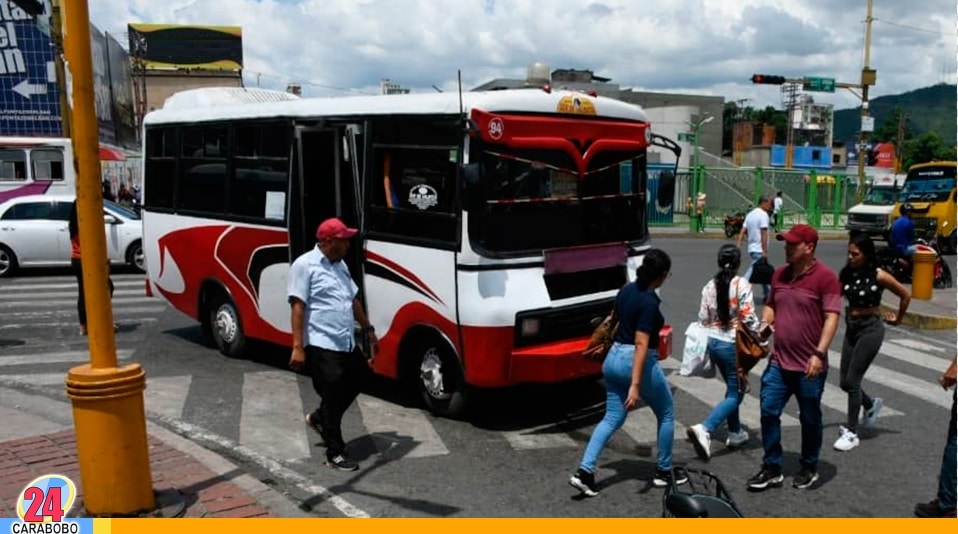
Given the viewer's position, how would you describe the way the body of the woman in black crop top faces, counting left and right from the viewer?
facing the viewer and to the left of the viewer

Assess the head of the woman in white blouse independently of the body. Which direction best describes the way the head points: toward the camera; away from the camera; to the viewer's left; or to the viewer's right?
away from the camera

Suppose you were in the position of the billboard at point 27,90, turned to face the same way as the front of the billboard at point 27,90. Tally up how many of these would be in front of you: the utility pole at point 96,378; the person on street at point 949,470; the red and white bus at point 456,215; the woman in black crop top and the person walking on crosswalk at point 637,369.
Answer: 5

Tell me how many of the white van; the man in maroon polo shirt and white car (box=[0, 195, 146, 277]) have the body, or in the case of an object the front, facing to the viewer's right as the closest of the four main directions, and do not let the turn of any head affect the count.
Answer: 1

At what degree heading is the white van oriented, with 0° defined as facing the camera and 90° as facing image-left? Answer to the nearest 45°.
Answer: approximately 45°

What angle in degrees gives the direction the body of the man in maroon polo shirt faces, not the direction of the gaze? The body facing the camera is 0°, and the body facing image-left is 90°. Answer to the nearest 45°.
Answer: approximately 45°

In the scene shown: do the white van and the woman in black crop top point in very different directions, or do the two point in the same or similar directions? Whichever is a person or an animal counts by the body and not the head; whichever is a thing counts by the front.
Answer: same or similar directions

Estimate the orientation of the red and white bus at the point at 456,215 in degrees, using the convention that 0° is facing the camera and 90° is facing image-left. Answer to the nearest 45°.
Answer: approximately 315°

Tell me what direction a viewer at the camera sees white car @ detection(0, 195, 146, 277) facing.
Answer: facing to the right of the viewer

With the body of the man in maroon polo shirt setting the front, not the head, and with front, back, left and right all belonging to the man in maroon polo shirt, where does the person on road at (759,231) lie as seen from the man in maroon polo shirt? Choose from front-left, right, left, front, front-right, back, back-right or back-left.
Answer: back-right

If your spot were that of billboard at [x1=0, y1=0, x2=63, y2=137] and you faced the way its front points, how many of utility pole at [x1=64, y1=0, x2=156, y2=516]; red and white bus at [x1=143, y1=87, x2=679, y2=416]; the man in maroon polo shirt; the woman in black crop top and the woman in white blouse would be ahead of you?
5

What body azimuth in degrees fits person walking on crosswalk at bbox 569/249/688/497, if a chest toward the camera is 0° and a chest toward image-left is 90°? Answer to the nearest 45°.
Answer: approximately 225°

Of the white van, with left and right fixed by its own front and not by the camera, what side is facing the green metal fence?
right
